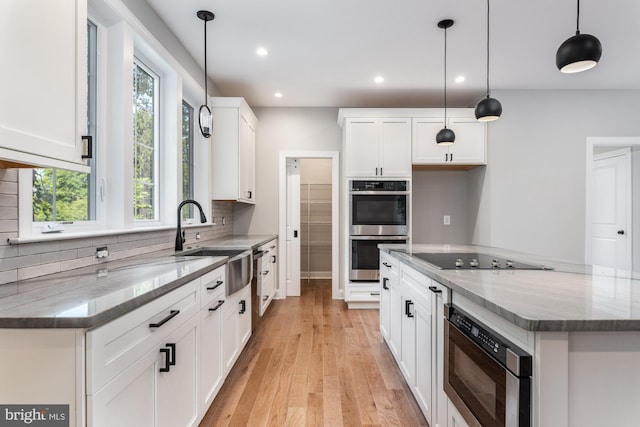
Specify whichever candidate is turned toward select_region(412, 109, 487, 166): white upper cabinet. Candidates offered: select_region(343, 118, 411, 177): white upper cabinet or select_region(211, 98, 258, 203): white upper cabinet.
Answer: select_region(211, 98, 258, 203): white upper cabinet

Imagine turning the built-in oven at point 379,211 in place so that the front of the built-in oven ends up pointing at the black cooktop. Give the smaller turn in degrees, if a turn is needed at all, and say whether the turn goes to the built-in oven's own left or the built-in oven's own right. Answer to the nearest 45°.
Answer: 0° — it already faces it

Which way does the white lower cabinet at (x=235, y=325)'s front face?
to the viewer's right

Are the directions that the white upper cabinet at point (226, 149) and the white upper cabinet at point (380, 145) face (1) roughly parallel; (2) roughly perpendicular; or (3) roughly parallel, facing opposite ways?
roughly perpendicular

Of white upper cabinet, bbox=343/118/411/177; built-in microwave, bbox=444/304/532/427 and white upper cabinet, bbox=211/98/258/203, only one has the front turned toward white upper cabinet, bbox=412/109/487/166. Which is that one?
white upper cabinet, bbox=211/98/258/203

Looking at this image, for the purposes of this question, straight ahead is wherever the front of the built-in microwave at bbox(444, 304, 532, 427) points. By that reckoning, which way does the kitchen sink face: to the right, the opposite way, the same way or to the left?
the opposite way

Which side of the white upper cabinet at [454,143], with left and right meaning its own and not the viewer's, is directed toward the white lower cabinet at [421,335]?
front

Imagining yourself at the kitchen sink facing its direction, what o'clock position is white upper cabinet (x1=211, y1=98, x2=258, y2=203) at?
The white upper cabinet is roughly at 9 o'clock from the kitchen sink.

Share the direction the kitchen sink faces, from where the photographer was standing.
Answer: facing to the right of the viewer

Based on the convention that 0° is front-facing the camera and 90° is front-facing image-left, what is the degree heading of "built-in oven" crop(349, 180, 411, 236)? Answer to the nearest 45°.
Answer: approximately 0°

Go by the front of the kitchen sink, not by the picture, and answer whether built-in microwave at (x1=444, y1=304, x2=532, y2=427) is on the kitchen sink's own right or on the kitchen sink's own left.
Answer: on the kitchen sink's own right

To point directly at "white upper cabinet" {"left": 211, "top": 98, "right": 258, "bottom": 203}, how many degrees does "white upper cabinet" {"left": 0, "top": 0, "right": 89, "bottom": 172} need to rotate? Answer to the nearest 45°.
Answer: approximately 90° to its left

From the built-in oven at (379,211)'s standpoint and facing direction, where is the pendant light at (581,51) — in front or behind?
in front
